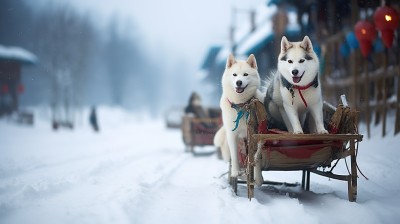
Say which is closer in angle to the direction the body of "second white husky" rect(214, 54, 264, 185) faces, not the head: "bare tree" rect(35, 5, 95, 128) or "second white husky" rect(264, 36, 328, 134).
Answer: the second white husky

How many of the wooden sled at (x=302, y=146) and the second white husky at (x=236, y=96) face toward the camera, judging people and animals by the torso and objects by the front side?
2

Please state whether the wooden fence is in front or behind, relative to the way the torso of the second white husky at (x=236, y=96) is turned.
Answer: behind

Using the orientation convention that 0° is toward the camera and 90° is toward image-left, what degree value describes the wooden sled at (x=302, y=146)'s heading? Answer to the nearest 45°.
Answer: approximately 0°

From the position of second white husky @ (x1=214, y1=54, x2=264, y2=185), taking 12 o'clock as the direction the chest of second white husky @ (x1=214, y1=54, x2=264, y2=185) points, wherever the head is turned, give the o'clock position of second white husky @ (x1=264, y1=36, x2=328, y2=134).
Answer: second white husky @ (x1=264, y1=36, x2=328, y2=134) is roughly at 10 o'clock from second white husky @ (x1=214, y1=54, x2=264, y2=185).

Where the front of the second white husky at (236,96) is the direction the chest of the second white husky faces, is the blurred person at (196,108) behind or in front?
behind

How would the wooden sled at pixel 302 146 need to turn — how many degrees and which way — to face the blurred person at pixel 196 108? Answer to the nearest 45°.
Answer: approximately 135° to its right

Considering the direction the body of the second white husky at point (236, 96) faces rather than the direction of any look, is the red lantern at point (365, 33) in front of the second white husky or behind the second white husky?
behind

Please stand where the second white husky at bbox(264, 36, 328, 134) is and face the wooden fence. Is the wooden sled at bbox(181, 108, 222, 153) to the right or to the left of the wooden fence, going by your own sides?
left

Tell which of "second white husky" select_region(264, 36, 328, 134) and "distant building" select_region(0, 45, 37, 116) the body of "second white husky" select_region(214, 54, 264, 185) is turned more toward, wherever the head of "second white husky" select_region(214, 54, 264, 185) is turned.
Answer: the second white husky
